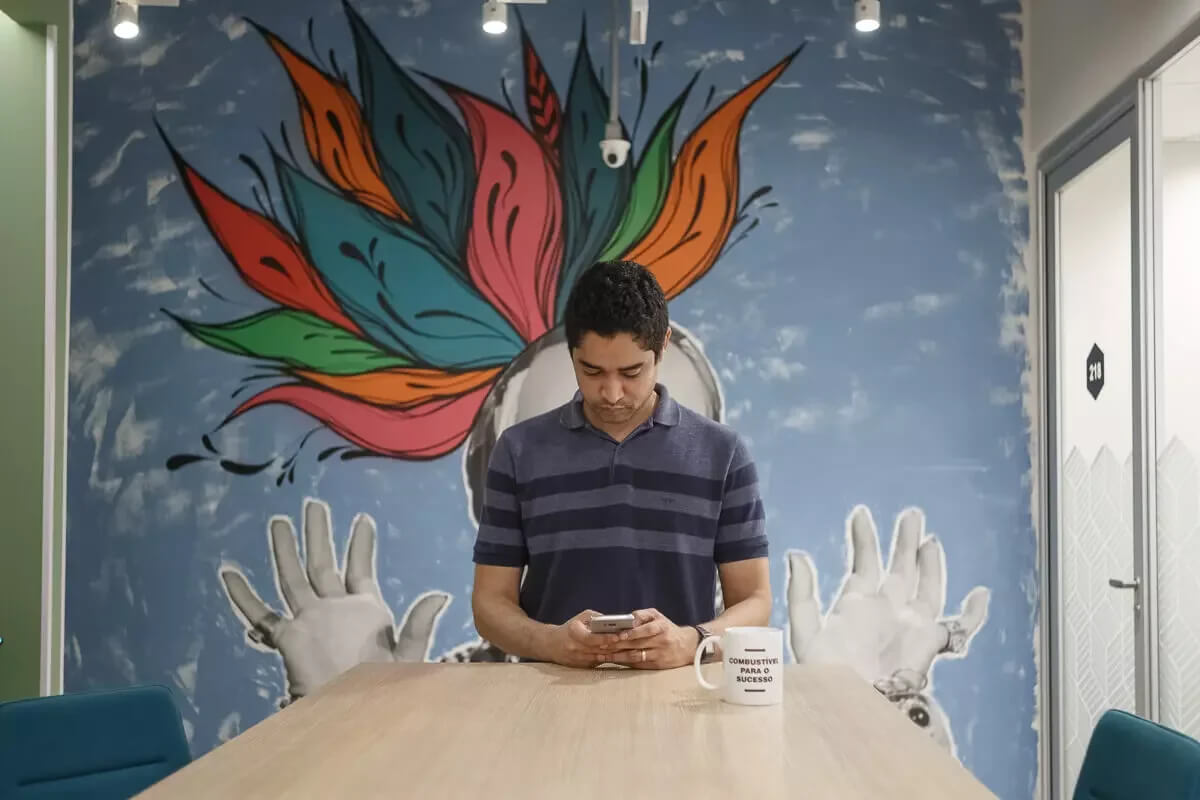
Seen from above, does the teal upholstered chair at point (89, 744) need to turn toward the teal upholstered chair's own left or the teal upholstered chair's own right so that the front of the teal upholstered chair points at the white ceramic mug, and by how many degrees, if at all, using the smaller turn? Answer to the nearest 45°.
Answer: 0° — it already faces it

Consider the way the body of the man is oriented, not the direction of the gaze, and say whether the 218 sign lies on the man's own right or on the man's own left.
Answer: on the man's own left

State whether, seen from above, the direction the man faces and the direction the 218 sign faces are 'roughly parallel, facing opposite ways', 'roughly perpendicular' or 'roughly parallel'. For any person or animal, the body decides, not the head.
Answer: roughly perpendicular

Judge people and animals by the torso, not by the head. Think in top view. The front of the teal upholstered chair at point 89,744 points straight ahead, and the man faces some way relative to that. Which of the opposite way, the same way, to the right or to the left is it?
to the right

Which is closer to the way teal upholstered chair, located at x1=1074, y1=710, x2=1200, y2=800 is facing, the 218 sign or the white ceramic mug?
the white ceramic mug
